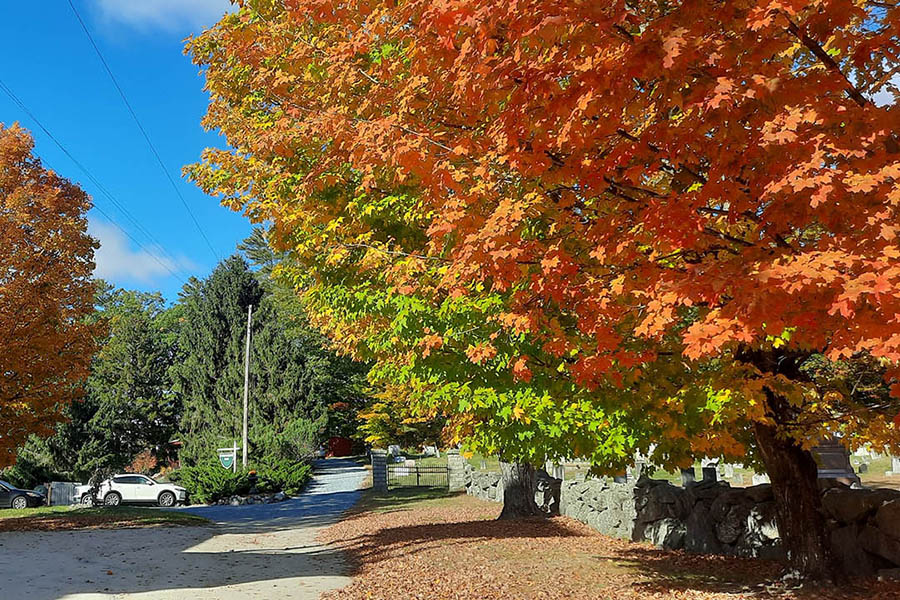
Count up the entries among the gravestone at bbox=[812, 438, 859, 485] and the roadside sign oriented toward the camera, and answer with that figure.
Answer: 2

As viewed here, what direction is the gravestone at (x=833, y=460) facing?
toward the camera

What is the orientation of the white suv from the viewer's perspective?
to the viewer's right

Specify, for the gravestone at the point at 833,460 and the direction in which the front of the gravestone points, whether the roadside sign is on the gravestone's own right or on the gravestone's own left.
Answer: on the gravestone's own right

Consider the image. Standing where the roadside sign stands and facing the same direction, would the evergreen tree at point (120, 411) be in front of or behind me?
behind

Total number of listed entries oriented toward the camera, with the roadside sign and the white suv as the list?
1

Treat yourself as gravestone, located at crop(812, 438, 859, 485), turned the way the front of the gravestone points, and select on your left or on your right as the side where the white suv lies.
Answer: on your right

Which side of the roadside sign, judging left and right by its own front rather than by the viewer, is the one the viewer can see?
front

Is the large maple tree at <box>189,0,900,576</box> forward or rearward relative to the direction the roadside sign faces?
forward

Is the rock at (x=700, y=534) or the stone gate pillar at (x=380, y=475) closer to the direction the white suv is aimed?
the stone gate pillar

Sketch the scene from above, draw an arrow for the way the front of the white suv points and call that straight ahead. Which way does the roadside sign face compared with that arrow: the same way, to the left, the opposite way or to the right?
to the right

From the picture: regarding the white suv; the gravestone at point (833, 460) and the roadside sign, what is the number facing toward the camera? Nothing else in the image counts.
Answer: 2

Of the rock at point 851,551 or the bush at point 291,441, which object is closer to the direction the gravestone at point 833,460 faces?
the rock

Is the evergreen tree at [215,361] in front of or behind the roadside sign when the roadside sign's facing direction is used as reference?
behind

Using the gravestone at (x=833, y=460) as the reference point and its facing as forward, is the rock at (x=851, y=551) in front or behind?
in front

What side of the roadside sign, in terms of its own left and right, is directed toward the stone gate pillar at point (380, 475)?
left

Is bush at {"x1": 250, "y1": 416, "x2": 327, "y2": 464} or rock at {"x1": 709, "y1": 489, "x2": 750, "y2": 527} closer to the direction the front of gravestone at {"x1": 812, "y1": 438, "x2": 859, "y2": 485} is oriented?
the rock

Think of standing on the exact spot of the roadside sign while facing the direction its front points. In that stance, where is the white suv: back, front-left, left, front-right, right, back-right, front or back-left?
right
